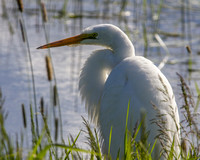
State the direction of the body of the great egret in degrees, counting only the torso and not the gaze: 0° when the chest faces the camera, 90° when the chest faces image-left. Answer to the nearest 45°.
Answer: approximately 90°
